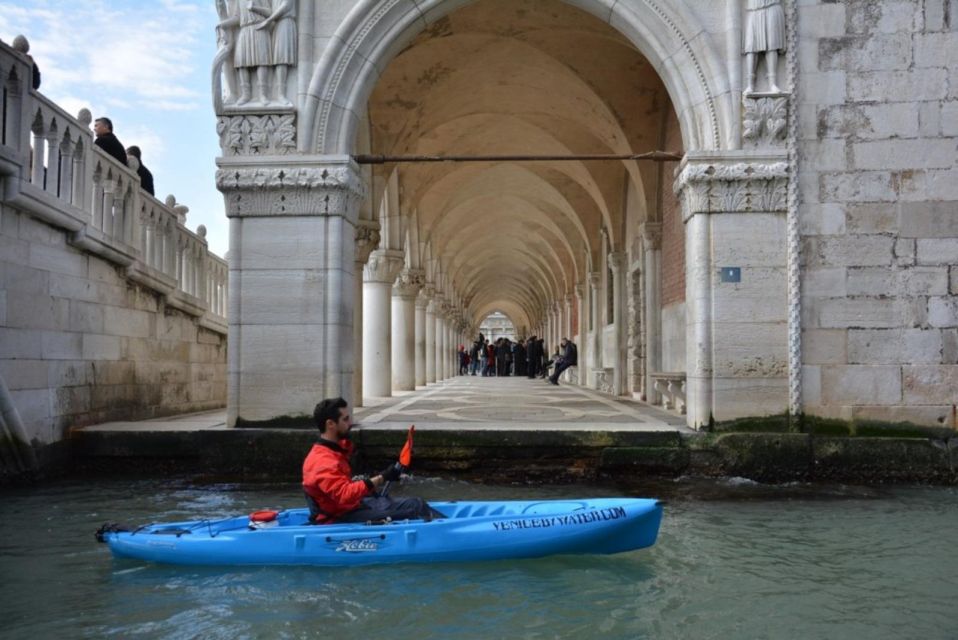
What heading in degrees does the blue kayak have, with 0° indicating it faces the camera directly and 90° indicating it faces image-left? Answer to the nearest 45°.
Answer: approximately 270°

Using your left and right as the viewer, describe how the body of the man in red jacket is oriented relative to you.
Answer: facing to the right of the viewer

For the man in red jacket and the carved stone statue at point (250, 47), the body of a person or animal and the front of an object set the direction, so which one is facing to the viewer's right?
the man in red jacket

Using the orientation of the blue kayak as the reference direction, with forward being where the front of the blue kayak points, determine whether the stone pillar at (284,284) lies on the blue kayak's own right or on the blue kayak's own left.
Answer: on the blue kayak's own left

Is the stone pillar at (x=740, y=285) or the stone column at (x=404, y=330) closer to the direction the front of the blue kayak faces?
the stone pillar

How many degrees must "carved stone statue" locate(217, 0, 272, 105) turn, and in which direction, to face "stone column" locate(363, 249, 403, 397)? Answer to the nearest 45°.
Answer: approximately 180°

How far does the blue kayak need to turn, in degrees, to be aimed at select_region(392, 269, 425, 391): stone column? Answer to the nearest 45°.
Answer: approximately 90° to its left

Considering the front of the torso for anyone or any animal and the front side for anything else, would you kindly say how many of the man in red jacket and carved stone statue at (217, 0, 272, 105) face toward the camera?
1

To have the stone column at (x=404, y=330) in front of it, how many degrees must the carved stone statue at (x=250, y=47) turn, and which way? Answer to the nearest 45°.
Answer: approximately 180°

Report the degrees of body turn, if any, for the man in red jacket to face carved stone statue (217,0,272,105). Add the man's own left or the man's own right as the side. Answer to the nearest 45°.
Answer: approximately 90° to the man's own left

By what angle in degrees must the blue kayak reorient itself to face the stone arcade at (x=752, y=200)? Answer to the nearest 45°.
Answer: approximately 45° to its left
